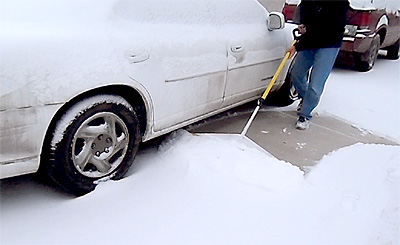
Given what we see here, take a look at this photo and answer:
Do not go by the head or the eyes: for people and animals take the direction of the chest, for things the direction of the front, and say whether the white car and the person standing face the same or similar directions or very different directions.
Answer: very different directions

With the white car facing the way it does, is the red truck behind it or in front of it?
in front

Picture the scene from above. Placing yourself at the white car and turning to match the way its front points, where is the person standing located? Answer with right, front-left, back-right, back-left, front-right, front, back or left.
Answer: front

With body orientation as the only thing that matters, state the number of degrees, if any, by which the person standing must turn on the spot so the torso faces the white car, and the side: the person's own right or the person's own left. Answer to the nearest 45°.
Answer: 0° — they already face it

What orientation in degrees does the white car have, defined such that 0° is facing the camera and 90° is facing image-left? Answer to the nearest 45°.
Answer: approximately 225°

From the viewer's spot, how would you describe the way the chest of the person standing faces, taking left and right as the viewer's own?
facing the viewer and to the left of the viewer
